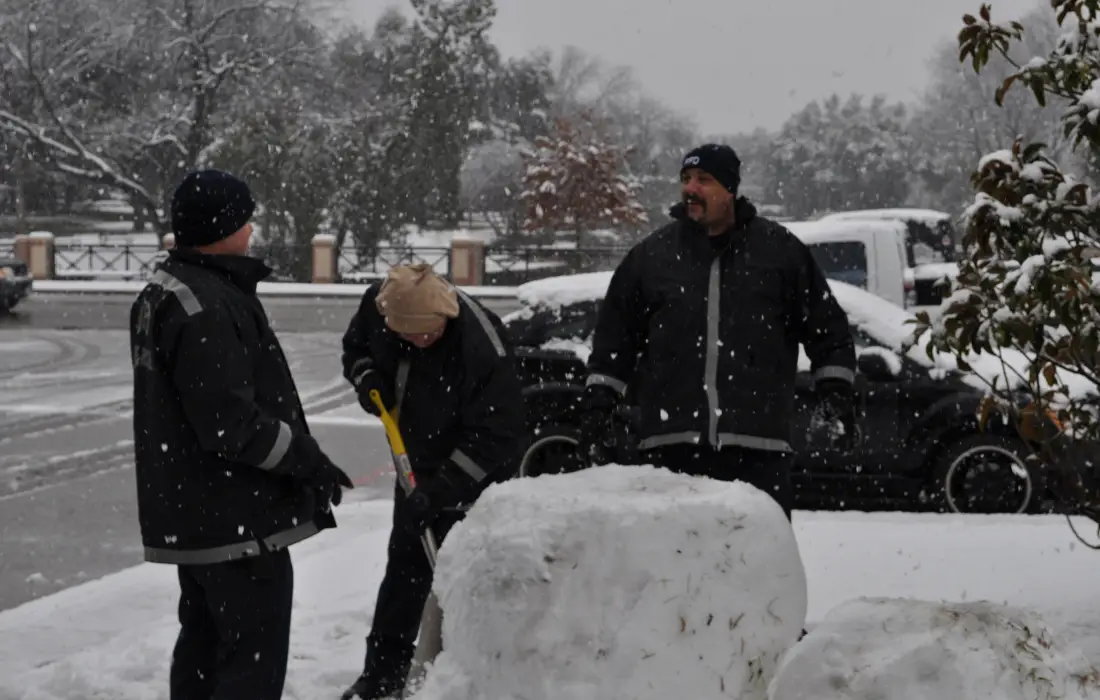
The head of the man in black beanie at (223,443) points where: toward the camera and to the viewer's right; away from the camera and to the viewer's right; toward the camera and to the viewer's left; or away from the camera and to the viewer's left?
away from the camera and to the viewer's right

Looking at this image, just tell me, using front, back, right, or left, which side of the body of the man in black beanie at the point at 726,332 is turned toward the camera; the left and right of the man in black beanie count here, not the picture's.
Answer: front

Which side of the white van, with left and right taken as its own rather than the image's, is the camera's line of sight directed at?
left

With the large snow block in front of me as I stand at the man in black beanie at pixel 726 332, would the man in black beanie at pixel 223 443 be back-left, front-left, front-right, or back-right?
front-right

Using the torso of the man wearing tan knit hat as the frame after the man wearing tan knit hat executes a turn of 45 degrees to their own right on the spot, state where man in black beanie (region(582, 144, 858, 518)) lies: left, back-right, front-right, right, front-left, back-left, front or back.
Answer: back

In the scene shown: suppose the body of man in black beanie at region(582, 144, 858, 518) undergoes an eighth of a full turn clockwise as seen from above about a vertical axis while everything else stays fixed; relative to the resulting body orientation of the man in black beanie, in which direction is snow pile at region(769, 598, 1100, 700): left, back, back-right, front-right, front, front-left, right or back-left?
front-left

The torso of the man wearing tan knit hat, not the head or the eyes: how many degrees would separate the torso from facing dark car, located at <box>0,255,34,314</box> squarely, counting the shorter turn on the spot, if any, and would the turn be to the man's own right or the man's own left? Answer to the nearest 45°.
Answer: approximately 135° to the man's own right

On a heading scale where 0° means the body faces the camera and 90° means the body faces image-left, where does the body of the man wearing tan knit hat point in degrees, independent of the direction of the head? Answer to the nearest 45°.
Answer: approximately 45°

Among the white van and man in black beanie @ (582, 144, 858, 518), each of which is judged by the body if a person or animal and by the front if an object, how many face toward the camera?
1

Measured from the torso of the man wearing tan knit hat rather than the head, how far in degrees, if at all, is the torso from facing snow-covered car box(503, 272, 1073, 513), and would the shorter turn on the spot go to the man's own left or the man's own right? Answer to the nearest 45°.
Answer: approximately 180°

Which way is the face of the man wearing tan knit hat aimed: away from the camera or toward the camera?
toward the camera

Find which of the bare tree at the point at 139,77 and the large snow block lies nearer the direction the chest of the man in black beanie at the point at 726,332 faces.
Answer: the large snow block

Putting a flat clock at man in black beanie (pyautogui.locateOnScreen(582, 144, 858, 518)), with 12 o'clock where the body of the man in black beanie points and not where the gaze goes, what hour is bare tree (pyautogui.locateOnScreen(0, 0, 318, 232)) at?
The bare tree is roughly at 5 o'clock from the man in black beanie.

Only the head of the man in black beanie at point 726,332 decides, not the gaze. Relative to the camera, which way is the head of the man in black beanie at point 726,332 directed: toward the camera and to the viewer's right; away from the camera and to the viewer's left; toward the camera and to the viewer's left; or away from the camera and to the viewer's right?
toward the camera and to the viewer's left
